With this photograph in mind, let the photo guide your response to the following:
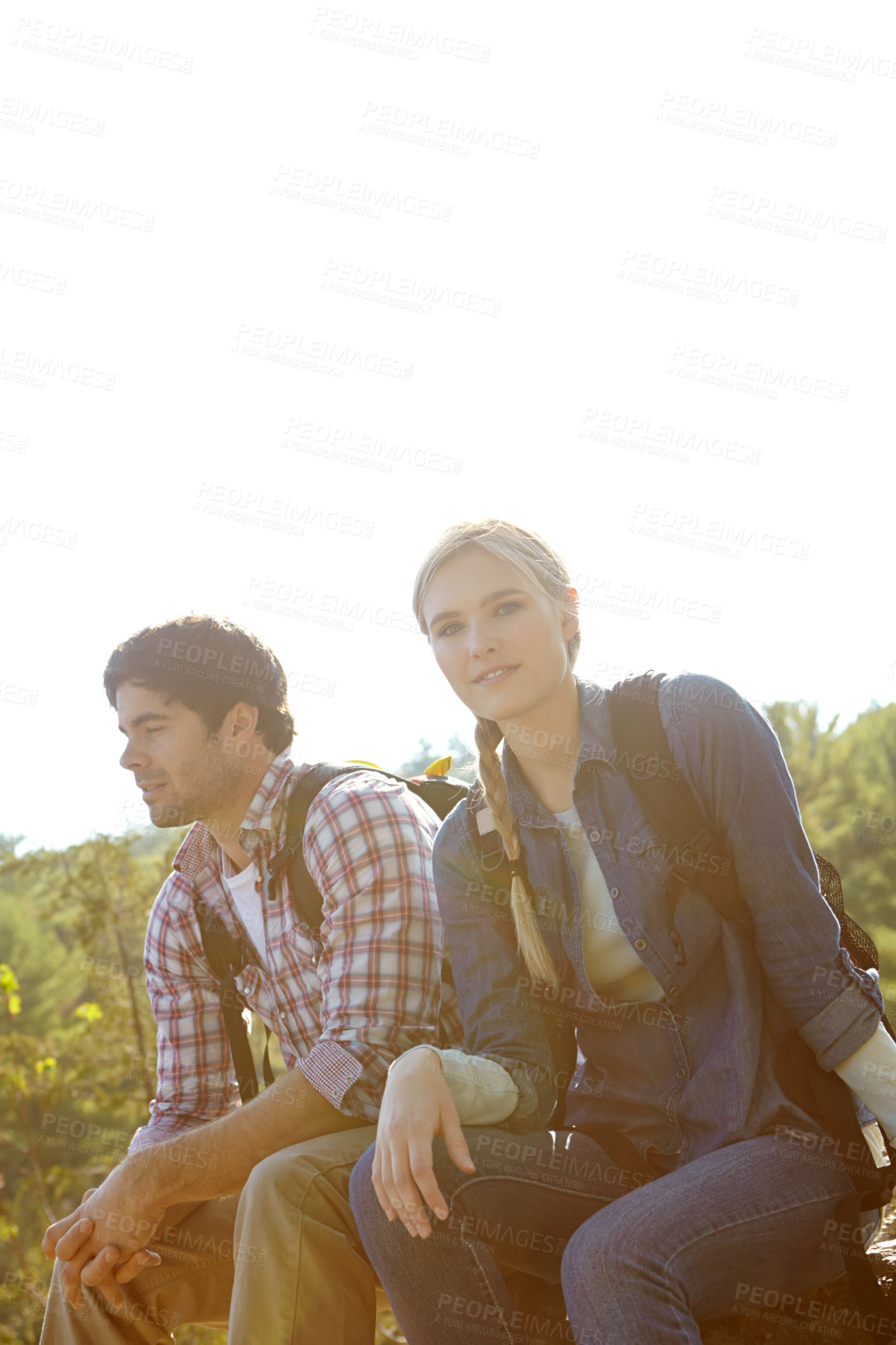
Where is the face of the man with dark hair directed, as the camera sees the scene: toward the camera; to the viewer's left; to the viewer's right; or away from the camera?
to the viewer's left

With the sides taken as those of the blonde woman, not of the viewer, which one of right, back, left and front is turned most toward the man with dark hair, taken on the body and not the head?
right

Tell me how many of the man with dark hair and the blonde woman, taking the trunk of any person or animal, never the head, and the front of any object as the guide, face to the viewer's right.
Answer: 0

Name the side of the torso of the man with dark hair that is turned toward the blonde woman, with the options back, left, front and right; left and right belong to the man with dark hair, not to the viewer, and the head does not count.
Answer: left

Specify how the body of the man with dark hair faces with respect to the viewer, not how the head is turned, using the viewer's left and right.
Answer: facing the viewer and to the left of the viewer

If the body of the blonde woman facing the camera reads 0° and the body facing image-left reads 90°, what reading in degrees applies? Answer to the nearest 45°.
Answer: approximately 45°
